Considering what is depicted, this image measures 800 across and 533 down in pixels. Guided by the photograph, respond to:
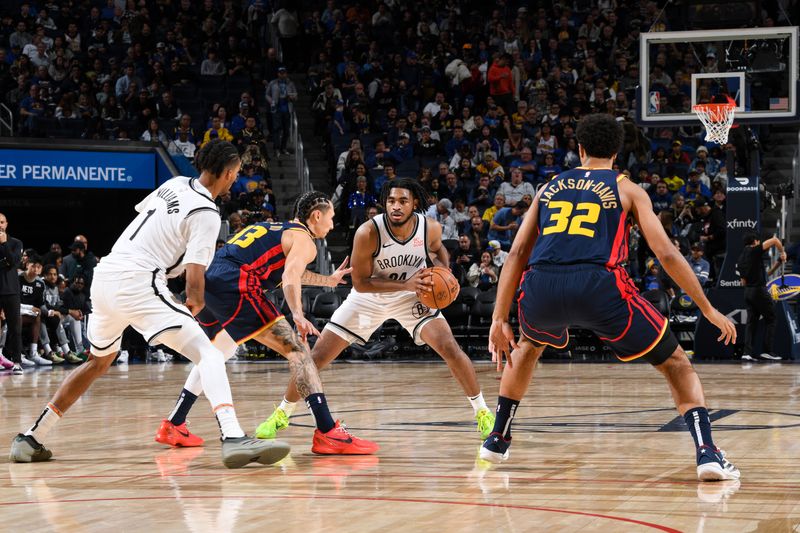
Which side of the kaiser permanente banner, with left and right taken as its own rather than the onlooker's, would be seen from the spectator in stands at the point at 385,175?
left

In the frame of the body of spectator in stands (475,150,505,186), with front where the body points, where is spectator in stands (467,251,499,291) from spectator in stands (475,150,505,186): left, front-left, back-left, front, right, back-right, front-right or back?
front

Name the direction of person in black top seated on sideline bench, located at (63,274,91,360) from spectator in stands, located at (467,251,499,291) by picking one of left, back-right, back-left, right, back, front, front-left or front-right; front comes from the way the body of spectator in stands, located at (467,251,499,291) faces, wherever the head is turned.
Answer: right

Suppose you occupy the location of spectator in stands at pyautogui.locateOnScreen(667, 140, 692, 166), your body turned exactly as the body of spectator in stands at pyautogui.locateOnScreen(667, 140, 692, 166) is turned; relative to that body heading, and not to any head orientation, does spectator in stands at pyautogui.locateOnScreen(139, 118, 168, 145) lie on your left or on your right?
on your right

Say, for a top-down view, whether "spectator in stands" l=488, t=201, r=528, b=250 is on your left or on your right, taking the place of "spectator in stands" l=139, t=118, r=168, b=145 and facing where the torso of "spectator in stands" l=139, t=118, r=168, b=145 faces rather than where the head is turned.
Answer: on your left

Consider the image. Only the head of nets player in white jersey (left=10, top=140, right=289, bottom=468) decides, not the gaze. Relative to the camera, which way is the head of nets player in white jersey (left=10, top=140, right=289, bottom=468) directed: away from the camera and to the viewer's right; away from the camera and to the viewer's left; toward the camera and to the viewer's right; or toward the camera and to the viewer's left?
away from the camera and to the viewer's right

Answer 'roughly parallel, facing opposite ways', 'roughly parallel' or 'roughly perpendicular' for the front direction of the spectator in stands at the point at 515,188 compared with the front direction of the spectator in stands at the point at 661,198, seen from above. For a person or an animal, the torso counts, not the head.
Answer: roughly parallel

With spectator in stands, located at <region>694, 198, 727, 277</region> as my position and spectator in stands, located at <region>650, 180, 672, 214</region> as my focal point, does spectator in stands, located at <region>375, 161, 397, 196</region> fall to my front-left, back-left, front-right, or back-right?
front-left

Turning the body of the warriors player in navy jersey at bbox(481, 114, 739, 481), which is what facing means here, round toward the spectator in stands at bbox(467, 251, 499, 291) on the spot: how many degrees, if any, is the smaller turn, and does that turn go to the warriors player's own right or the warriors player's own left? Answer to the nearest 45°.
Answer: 0° — they already face them

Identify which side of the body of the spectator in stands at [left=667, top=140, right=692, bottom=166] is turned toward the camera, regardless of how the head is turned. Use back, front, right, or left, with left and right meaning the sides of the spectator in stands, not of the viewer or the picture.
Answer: front

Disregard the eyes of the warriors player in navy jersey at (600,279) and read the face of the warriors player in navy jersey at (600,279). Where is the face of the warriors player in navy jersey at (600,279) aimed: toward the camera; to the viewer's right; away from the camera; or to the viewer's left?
away from the camera

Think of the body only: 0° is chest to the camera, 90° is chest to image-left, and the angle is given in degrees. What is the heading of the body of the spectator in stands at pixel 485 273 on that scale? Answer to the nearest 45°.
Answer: approximately 0°

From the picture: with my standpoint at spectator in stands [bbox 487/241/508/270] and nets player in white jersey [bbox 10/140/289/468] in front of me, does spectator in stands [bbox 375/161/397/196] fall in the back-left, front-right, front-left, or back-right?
back-right

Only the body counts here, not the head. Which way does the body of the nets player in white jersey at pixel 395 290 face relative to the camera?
toward the camera

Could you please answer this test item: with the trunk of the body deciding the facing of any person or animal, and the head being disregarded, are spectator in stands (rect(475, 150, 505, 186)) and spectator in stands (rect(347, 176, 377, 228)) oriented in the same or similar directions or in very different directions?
same or similar directions

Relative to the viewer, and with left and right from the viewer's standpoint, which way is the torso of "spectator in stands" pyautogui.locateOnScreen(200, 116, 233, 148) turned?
facing the viewer

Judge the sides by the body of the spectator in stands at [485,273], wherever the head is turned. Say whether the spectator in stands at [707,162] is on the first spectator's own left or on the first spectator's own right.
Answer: on the first spectator's own left

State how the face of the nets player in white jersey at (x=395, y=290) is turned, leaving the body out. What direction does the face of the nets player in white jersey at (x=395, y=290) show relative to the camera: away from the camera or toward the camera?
toward the camera

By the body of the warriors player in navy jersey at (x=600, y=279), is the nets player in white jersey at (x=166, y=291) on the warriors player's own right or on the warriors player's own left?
on the warriors player's own left

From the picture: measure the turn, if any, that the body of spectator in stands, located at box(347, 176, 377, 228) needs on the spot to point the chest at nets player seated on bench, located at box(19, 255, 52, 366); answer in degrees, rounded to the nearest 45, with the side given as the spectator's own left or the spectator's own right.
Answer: approximately 45° to the spectator's own right
